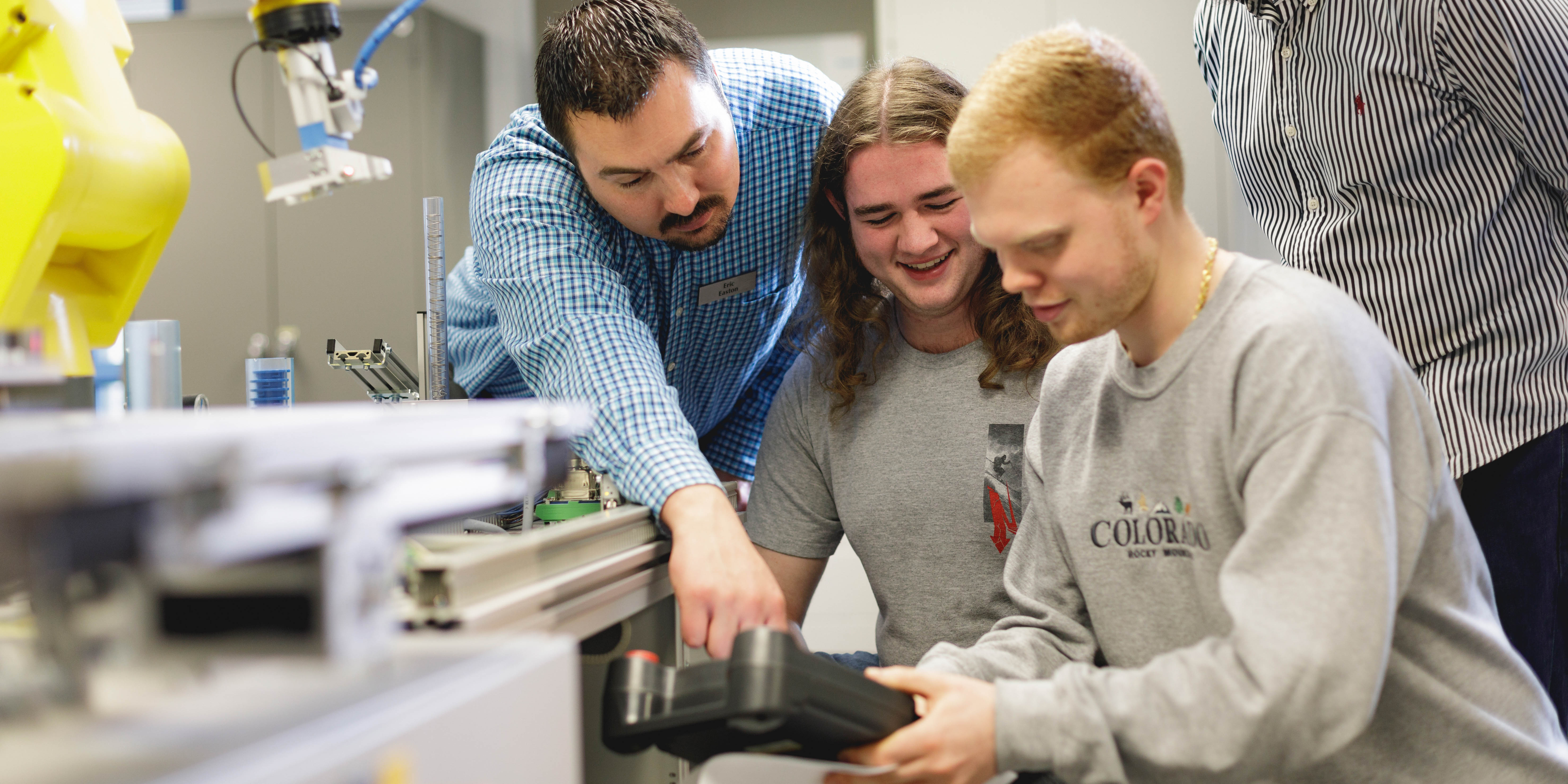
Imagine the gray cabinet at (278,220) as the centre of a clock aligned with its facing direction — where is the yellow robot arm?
The yellow robot arm is roughly at 12 o'clock from the gray cabinet.

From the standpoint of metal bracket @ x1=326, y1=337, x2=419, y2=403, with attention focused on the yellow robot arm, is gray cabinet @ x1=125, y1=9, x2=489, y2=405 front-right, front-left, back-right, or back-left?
back-right

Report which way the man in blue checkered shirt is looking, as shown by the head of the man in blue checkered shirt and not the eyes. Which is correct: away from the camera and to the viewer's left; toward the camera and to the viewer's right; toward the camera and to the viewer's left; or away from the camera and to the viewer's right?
toward the camera and to the viewer's right

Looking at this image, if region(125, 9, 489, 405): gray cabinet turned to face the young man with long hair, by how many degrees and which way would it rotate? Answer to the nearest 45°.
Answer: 0° — it already faces them

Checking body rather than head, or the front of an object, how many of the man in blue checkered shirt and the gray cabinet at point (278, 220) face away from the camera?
0

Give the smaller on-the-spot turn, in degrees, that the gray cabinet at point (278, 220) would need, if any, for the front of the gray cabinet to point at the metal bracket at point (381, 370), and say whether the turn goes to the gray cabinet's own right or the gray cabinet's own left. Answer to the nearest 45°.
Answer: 0° — it already faces it
